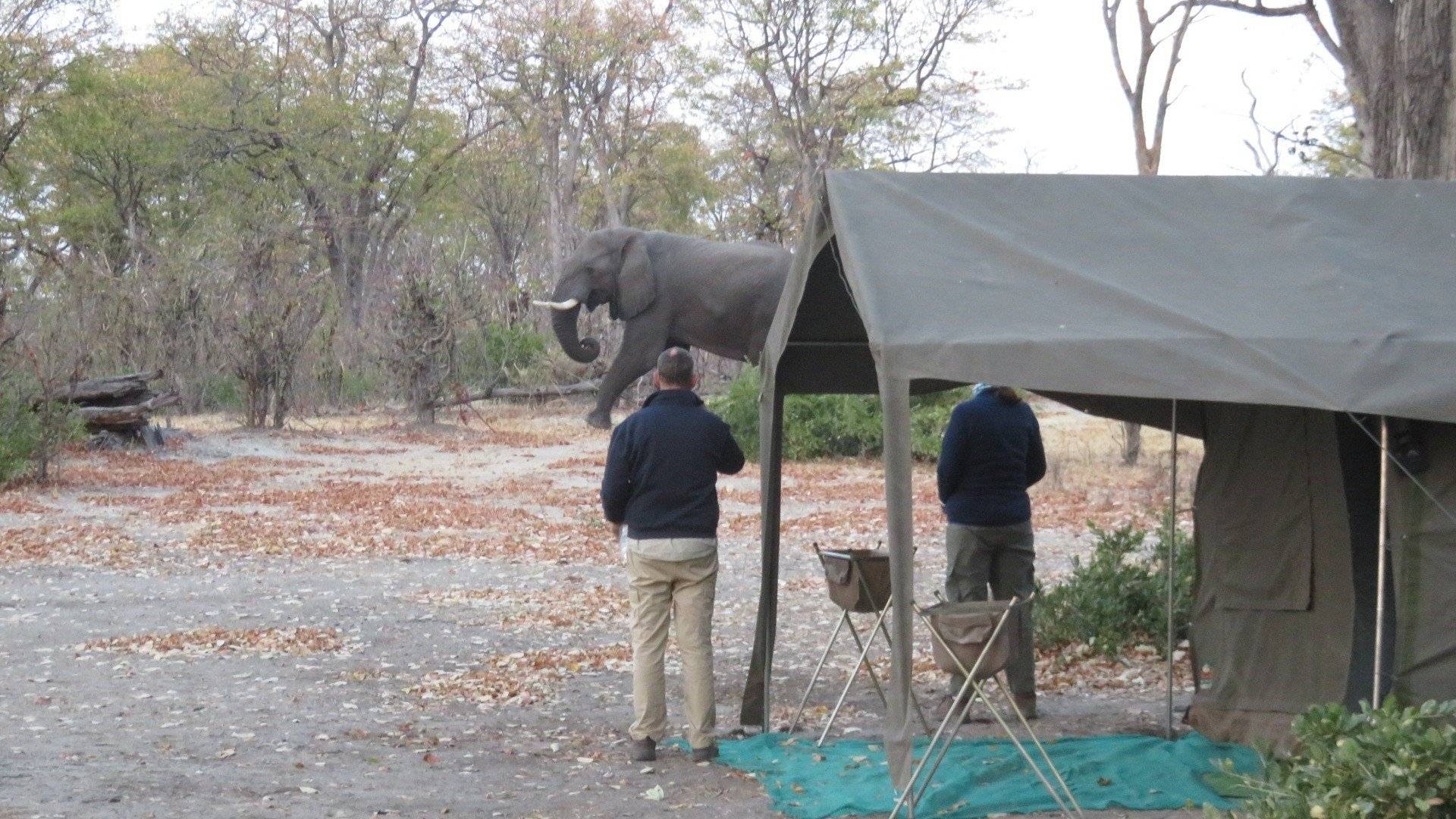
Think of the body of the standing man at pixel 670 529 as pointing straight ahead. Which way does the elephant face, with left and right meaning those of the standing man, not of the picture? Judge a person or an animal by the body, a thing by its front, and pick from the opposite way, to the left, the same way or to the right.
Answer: to the left

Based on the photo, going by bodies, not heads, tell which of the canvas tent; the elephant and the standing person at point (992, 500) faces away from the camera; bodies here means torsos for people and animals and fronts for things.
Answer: the standing person

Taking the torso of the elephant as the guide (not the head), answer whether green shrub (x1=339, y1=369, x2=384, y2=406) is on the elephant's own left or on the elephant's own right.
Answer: on the elephant's own right

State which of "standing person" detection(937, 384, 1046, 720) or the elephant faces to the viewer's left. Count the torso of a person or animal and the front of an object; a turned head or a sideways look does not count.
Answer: the elephant

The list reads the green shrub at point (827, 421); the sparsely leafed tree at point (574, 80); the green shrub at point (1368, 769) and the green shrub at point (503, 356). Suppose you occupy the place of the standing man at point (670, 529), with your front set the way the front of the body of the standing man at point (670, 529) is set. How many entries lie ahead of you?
3

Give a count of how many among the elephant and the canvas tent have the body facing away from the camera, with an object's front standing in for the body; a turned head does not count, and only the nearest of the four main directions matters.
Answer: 0

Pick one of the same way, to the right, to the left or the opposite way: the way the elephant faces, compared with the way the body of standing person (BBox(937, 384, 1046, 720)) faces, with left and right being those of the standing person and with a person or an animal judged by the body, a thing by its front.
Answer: to the left

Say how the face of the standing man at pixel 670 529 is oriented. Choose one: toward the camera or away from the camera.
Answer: away from the camera

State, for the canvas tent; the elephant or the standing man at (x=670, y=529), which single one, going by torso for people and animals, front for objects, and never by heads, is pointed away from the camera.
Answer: the standing man

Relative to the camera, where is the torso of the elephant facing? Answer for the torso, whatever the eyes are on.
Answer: to the viewer's left

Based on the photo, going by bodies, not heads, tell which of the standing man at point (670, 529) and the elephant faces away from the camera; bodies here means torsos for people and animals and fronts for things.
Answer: the standing man

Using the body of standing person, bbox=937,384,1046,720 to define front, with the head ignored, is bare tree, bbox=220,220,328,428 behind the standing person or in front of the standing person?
in front

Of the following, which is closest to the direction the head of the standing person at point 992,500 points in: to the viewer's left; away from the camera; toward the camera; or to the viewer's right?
away from the camera

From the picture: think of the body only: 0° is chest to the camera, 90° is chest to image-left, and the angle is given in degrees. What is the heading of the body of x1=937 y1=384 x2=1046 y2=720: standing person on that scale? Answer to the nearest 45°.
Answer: approximately 180°

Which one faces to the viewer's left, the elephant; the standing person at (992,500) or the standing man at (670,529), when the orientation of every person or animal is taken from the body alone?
the elephant

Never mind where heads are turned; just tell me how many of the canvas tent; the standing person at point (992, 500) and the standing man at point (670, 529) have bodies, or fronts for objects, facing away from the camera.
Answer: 2
